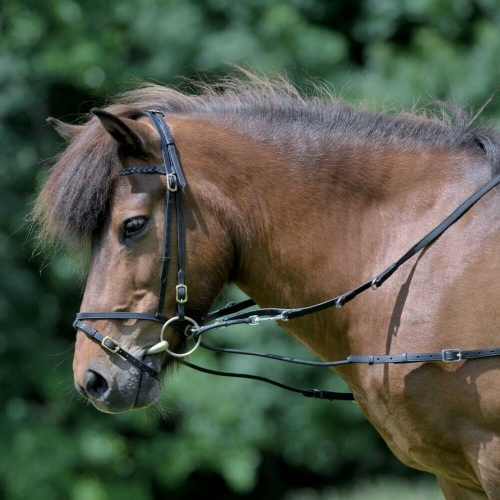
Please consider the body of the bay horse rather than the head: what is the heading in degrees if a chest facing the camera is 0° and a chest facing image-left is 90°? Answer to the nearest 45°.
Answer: approximately 90°
